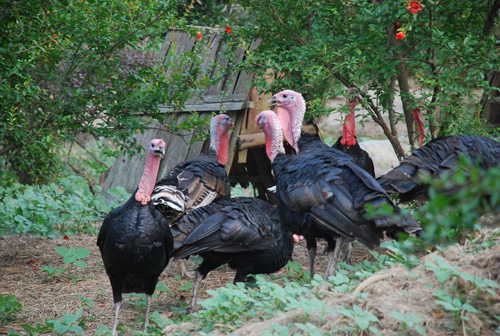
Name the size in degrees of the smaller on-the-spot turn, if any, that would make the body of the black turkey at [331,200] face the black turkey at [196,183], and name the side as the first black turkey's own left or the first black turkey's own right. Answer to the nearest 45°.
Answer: approximately 45° to the first black turkey's own right

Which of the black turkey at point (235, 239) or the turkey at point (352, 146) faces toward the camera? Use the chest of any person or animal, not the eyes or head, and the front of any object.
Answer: the turkey

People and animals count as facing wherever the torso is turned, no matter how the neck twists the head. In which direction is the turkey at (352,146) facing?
toward the camera

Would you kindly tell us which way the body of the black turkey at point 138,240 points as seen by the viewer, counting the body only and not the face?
toward the camera

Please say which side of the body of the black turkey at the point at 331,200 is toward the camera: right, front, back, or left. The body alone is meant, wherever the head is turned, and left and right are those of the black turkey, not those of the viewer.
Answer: left

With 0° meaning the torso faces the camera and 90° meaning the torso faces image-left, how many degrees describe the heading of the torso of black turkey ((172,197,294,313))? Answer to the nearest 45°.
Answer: approximately 270°

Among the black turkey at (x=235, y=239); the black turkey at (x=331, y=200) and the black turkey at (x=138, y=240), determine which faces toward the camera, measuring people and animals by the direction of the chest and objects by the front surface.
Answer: the black turkey at (x=138, y=240)

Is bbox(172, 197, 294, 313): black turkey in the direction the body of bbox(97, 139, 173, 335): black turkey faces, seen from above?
no

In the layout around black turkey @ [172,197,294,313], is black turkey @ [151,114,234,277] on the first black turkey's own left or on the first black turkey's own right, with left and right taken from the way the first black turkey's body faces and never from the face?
on the first black turkey's own left
